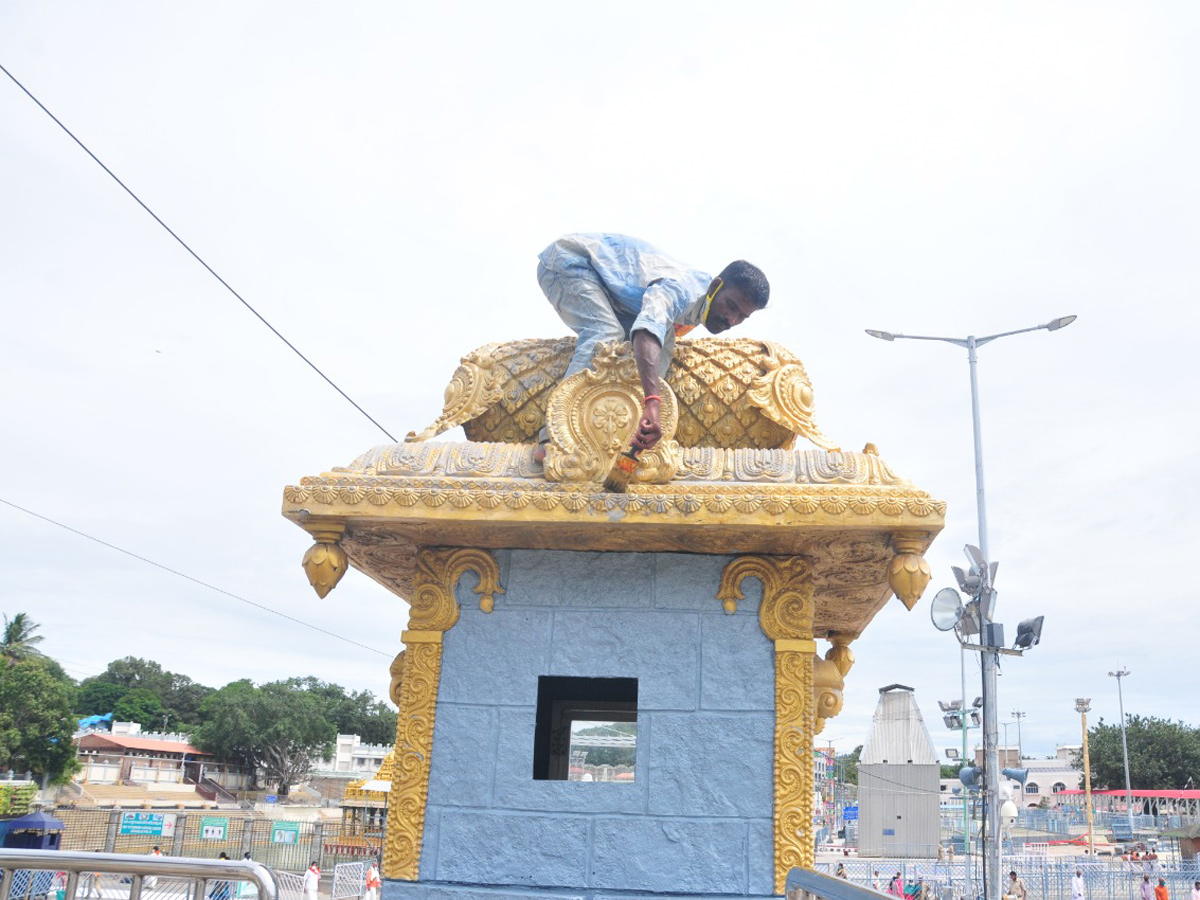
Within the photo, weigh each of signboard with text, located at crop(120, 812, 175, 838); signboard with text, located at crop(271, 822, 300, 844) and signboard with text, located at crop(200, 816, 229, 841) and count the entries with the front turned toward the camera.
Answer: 3

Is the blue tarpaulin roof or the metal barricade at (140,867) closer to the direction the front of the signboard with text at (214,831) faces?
the metal barricade

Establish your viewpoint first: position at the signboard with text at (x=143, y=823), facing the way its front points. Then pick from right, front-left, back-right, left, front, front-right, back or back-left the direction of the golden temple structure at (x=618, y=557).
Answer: front

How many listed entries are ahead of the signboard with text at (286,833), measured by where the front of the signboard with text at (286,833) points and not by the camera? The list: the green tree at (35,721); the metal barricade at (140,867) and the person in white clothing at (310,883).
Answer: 2

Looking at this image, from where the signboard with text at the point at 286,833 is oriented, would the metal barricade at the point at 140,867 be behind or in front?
in front

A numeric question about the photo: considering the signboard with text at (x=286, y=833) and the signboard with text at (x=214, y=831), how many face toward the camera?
2

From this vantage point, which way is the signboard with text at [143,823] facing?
toward the camera

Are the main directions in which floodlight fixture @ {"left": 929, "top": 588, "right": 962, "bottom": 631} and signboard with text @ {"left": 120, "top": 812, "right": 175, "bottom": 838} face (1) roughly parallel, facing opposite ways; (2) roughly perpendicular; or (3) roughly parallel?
roughly perpendicular

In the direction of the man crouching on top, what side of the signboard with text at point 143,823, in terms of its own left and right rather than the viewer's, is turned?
front

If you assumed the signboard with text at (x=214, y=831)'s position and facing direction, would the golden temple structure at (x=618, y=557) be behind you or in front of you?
in front

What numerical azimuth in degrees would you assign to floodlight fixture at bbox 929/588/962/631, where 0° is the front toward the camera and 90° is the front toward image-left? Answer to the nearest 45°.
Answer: approximately 45°

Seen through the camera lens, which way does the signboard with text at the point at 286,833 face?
facing the viewer
